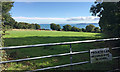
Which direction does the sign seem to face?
toward the camera

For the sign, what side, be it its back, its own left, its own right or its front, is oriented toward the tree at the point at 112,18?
back
